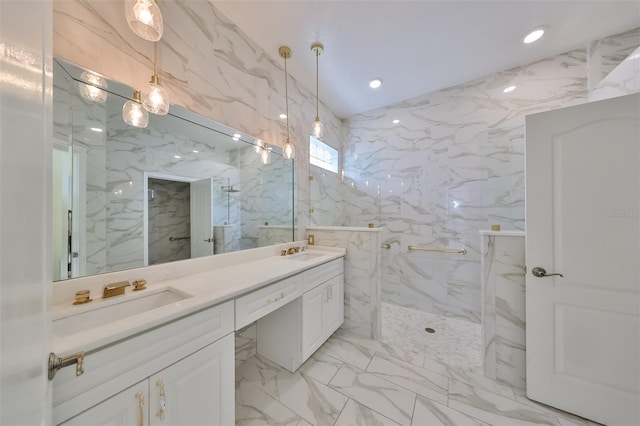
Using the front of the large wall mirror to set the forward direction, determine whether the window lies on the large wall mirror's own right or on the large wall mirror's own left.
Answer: on the large wall mirror's own left

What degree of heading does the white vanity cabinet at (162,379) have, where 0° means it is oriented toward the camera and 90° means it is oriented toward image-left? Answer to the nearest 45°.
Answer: approximately 315°

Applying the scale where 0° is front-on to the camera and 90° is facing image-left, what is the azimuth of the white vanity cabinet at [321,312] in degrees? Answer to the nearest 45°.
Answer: approximately 315°

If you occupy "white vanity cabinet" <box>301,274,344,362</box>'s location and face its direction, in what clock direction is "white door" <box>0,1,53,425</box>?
The white door is roughly at 2 o'clock from the white vanity cabinet.

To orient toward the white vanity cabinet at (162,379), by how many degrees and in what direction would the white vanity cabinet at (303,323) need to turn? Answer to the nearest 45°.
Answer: approximately 90° to its right

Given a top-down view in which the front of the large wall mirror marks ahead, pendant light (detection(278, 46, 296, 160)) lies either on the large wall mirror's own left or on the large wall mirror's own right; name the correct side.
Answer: on the large wall mirror's own left

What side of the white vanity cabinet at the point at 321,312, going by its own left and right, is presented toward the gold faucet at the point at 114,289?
right
